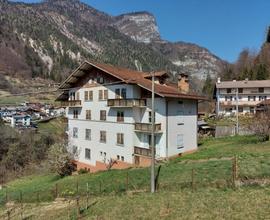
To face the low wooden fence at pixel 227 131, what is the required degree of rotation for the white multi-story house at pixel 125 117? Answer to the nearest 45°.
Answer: approximately 180°

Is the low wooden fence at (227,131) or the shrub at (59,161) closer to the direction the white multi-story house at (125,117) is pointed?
the shrub

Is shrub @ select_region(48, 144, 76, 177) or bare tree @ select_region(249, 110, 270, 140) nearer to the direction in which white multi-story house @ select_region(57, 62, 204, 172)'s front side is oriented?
the shrub

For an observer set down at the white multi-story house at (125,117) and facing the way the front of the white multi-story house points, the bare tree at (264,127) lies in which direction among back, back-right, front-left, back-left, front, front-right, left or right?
back-left

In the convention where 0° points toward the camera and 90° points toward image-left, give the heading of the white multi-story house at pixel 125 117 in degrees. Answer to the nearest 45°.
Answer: approximately 45°
